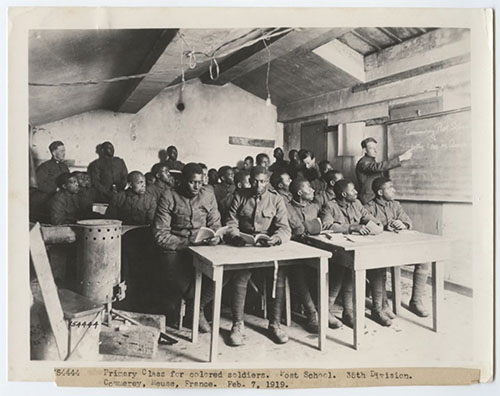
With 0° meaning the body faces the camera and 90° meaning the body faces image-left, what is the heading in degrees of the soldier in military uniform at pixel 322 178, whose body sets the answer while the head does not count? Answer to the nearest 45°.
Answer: approximately 315°
